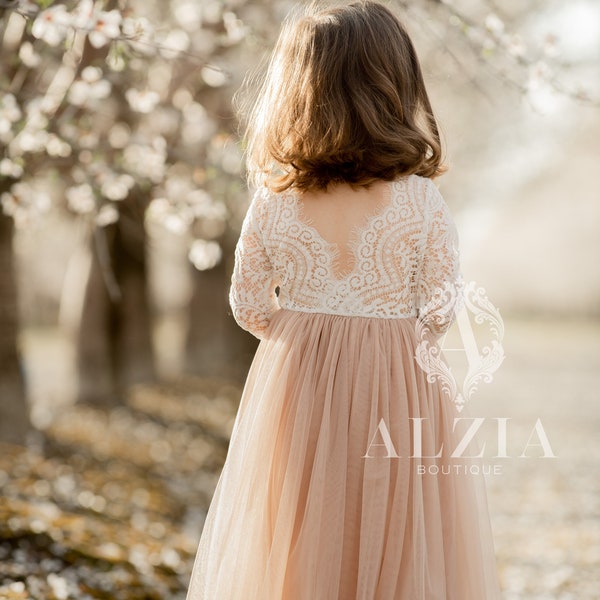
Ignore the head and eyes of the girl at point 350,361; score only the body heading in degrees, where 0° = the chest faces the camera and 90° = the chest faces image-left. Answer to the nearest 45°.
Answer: approximately 180°

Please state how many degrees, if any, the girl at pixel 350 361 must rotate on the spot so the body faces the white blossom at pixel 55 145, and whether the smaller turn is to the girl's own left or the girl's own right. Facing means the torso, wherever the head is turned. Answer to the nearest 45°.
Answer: approximately 45° to the girl's own left

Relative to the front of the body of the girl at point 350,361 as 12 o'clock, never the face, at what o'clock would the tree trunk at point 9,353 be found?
The tree trunk is roughly at 11 o'clock from the girl.

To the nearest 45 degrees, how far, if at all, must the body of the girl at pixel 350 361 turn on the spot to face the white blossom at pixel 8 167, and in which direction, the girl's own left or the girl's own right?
approximately 45° to the girl's own left

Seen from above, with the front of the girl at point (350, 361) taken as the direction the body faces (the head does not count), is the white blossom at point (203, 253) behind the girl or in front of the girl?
in front

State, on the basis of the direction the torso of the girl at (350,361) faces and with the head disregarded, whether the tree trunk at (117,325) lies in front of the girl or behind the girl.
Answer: in front

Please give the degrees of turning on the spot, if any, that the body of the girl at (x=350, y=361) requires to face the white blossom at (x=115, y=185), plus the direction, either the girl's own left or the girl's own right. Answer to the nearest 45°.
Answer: approximately 45° to the girl's own left
